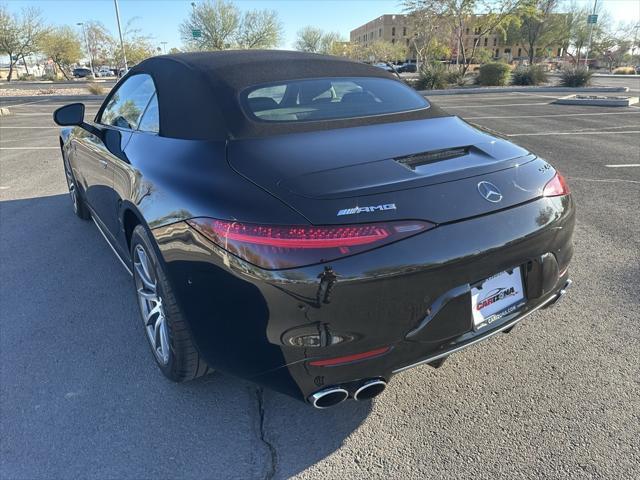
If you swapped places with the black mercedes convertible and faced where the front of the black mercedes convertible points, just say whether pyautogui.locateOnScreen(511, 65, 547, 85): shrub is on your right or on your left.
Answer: on your right

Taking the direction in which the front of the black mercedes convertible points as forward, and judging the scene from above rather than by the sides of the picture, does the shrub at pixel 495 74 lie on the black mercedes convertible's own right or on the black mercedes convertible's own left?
on the black mercedes convertible's own right

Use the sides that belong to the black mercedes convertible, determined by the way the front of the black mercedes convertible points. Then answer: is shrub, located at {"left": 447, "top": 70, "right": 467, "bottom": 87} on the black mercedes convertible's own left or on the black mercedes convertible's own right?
on the black mercedes convertible's own right

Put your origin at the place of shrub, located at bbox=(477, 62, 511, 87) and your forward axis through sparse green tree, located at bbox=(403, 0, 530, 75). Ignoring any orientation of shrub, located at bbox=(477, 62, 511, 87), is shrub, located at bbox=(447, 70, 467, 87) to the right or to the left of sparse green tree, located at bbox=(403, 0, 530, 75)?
left

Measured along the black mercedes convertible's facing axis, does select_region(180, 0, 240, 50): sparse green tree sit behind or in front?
in front

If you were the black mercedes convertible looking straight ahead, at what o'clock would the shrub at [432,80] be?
The shrub is roughly at 2 o'clock from the black mercedes convertible.

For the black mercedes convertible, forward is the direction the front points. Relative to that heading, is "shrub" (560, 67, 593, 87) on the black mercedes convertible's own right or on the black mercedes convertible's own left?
on the black mercedes convertible's own right

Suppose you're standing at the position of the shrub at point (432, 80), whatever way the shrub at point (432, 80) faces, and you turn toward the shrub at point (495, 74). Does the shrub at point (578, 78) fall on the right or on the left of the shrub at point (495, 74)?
right

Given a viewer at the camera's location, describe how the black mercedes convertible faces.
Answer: facing away from the viewer and to the left of the viewer
